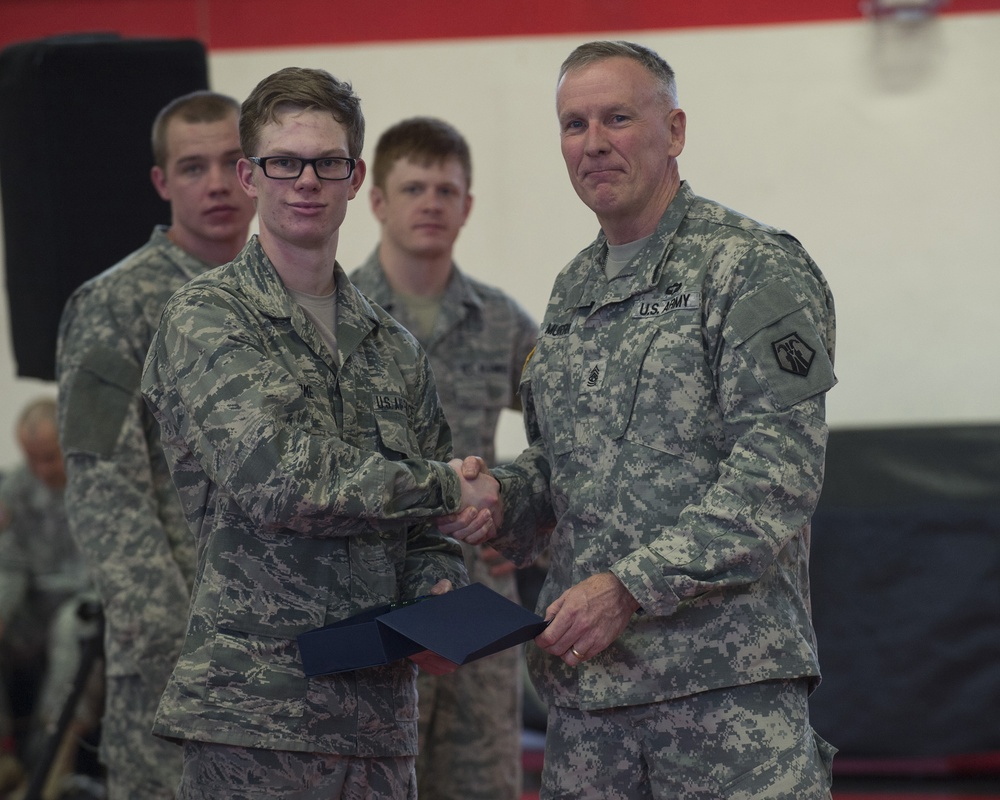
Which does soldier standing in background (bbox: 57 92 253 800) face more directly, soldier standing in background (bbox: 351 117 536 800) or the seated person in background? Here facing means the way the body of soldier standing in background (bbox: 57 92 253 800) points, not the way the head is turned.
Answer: the soldier standing in background

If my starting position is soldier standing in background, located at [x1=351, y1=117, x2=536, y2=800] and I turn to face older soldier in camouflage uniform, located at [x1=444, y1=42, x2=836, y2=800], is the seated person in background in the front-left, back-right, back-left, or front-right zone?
back-right

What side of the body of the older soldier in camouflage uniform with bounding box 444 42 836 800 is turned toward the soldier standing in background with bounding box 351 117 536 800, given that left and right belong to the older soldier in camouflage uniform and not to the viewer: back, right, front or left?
right

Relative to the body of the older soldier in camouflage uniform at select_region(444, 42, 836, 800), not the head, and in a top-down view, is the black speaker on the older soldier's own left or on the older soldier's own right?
on the older soldier's own right

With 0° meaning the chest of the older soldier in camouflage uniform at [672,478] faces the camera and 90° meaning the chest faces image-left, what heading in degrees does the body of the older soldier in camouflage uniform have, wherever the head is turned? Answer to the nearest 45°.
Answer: approximately 45°

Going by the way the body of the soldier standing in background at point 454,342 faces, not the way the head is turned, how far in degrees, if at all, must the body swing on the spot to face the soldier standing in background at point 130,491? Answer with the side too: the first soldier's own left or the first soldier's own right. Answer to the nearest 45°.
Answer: approximately 45° to the first soldier's own right

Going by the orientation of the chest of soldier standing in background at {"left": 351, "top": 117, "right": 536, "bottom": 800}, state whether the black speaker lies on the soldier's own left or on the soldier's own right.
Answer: on the soldier's own right
